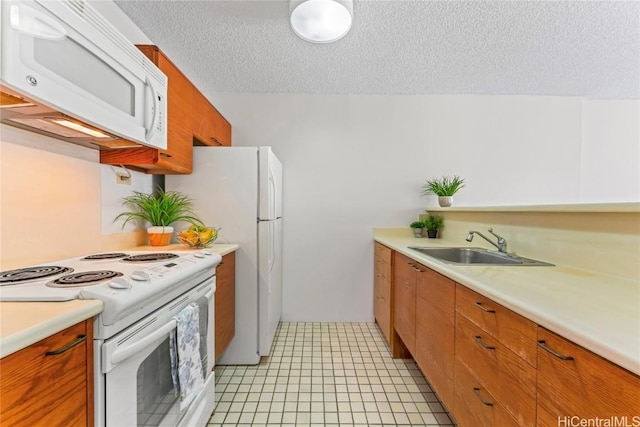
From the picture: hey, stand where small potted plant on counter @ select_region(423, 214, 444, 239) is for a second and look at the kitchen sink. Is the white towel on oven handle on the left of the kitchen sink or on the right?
right

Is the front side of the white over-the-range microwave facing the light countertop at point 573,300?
yes

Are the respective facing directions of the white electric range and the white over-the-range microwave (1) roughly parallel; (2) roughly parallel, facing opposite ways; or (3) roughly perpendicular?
roughly parallel

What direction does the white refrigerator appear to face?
to the viewer's right

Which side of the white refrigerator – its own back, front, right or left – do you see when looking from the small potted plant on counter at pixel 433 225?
front

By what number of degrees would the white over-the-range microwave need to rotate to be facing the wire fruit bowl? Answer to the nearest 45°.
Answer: approximately 90° to its left

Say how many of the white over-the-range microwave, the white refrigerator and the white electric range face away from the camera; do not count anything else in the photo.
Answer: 0

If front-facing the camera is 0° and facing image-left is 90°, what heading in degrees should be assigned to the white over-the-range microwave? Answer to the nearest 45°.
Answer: approximately 315°

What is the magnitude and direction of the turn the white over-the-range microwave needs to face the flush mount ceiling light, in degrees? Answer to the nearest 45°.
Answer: approximately 45° to its left

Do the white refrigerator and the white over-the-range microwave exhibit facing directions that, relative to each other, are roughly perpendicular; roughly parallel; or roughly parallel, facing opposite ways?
roughly parallel

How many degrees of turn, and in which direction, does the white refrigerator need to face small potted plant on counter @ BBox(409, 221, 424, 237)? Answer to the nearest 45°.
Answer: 0° — it already faces it

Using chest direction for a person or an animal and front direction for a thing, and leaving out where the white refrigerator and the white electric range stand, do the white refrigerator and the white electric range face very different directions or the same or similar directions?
same or similar directions

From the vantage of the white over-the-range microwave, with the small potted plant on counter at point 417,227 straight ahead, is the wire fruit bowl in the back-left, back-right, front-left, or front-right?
front-left

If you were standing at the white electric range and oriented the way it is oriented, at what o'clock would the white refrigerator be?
The white refrigerator is roughly at 9 o'clock from the white electric range.

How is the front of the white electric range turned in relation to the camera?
facing the viewer and to the right of the viewer

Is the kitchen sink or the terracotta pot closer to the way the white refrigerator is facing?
the kitchen sink
